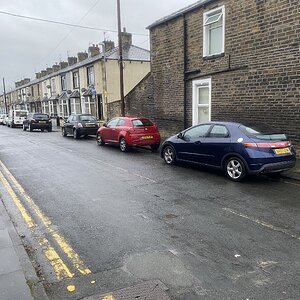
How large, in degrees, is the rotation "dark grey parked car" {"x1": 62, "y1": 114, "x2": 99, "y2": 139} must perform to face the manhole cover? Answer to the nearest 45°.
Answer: approximately 135° to its left

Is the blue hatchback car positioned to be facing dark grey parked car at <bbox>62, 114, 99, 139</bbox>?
yes

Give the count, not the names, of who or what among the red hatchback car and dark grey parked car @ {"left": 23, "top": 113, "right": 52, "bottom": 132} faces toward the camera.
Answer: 0

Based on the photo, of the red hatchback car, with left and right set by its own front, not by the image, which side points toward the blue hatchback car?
back

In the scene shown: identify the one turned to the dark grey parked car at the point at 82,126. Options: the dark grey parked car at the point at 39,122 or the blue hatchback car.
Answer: the blue hatchback car

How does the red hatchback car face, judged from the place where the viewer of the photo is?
facing away from the viewer and to the left of the viewer

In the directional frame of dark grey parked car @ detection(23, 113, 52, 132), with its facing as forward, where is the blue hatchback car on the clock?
The blue hatchback car is roughly at 7 o'clock from the dark grey parked car.

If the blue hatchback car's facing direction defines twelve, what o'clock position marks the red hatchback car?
The red hatchback car is roughly at 12 o'clock from the blue hatchback car.

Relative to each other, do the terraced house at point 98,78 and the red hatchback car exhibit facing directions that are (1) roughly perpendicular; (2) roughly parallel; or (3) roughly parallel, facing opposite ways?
roughly perpendicular

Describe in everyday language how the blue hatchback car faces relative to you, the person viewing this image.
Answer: facing away from the viewer and to the left of the viewer

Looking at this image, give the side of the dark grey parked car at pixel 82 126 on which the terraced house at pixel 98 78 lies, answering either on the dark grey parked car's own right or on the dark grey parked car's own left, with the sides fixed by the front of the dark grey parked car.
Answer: on the dark grey parked car's own right

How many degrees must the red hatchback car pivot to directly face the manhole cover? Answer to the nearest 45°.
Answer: approximately 135° to its left

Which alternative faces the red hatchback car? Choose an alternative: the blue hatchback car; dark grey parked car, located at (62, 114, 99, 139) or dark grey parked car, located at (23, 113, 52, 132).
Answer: the blue hatchback car
